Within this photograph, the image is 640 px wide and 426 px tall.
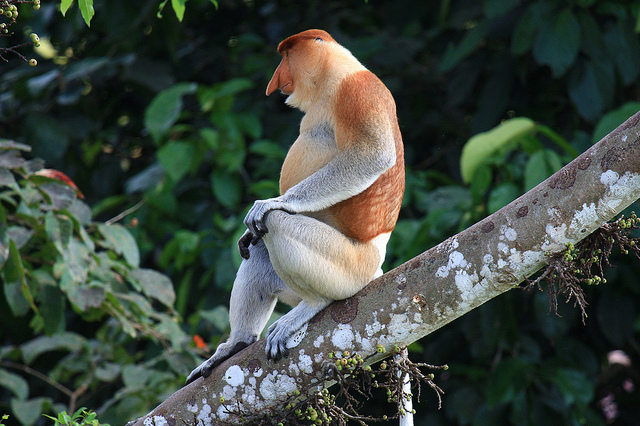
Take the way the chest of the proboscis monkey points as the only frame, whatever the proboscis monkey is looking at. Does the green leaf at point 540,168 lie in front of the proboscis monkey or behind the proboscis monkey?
behind

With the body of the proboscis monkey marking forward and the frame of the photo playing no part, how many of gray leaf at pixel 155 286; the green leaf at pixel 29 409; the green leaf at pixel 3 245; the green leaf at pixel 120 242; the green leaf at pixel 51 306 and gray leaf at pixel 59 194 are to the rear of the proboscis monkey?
0

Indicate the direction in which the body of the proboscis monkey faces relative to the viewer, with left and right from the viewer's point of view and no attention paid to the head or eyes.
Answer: facing to the left of the viewer

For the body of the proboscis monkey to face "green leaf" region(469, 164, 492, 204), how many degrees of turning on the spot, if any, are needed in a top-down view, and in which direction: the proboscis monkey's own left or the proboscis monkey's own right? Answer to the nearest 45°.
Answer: approximately 135° to the proboscis monkey's own right

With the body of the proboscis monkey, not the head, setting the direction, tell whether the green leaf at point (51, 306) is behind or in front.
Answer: in front

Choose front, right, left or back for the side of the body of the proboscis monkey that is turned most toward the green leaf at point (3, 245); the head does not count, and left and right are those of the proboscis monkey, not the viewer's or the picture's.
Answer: front

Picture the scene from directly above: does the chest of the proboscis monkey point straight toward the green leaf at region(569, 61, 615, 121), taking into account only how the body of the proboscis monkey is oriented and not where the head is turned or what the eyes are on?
no

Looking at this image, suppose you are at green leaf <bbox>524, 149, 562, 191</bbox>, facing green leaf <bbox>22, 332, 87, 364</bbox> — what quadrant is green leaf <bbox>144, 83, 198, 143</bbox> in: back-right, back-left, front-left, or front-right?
front-right

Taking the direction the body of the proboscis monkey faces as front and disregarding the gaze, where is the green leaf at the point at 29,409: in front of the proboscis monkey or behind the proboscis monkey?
in front

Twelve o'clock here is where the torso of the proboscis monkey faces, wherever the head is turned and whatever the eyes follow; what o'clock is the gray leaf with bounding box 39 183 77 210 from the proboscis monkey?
The gray leaf is roughly at 1 o'clock from the proboscis monkey.

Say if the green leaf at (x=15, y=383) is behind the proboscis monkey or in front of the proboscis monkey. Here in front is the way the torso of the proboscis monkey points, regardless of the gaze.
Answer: in front

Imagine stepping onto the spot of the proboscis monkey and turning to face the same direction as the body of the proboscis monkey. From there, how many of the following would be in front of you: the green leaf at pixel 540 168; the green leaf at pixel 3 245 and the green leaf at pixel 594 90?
1

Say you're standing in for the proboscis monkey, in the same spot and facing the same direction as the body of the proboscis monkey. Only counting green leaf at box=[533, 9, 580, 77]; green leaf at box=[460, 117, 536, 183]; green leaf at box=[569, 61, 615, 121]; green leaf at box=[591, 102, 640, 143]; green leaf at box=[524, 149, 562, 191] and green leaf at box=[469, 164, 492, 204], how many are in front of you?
0
